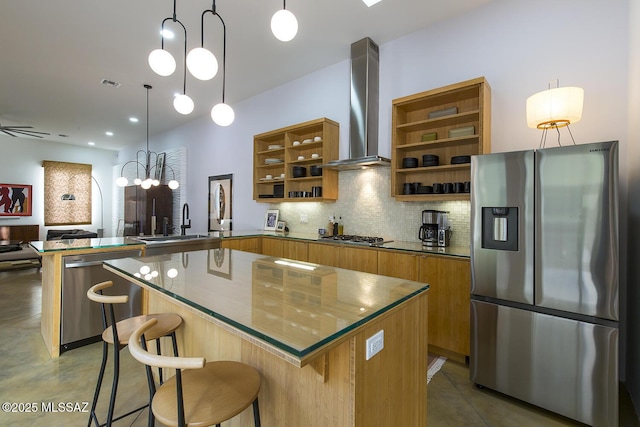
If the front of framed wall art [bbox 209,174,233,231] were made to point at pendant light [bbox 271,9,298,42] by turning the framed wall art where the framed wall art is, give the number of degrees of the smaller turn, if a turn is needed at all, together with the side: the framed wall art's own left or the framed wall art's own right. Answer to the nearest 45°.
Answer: approximately 45° to the framed wall art's own left

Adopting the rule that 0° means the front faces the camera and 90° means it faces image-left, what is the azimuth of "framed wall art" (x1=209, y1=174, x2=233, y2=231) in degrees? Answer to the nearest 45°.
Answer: approximately 45°

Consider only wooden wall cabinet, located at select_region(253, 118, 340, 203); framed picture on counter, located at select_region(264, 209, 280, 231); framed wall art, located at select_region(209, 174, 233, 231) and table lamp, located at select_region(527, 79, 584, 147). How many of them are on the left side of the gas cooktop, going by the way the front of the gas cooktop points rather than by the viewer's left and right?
1

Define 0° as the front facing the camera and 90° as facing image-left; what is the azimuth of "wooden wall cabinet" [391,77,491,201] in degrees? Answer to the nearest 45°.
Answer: approximately 45°

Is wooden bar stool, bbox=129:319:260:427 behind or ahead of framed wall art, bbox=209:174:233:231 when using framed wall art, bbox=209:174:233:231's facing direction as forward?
ahead

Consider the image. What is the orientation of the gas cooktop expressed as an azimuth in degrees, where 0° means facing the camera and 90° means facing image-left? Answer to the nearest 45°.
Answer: approximately 45°

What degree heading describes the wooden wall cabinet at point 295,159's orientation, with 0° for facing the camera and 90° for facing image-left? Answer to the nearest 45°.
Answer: approximately 45°

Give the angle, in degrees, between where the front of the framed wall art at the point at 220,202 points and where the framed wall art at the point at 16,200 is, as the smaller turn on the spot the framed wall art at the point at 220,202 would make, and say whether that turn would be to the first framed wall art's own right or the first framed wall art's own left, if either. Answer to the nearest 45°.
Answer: approximately 90° to the first framed wall art's own right

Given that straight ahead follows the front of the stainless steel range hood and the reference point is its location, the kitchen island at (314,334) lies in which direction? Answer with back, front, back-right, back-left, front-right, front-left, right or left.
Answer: front-left

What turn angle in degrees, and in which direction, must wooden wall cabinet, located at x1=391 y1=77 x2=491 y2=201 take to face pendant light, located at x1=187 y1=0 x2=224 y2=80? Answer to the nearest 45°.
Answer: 0° — it already faces it

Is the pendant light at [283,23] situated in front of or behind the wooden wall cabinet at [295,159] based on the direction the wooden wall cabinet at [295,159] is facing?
in front
